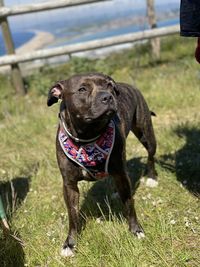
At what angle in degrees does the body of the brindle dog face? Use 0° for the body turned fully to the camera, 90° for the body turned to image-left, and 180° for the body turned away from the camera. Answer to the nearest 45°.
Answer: approximately 45°

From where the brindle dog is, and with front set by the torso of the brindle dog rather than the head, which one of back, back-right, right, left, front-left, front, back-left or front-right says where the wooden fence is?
back-right
